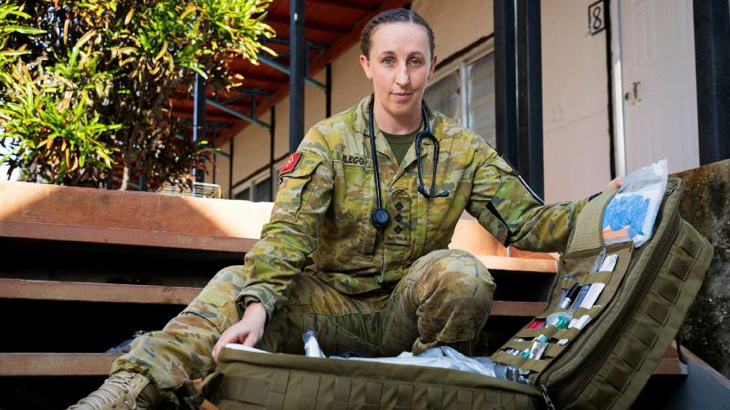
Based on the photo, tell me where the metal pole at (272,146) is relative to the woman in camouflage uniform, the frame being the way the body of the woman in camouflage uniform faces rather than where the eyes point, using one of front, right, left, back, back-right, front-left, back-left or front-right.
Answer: back

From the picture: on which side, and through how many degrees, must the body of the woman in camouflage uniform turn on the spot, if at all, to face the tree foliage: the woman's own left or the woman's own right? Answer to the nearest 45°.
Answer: approximately 135° to the woman's own right

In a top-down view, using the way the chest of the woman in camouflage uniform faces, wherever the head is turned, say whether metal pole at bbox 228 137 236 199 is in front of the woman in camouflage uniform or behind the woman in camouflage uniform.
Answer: behind

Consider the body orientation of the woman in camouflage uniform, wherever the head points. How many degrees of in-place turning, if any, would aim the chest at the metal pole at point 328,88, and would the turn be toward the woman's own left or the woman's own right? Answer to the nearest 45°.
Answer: approximately 180°

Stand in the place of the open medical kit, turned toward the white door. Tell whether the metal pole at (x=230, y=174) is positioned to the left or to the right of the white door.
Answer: left

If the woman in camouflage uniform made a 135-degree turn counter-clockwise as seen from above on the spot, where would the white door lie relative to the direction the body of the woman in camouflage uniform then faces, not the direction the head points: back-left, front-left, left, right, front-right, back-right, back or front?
front

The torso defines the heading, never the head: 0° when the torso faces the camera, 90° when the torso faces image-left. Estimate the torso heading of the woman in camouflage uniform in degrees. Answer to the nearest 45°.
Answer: approximately 0°

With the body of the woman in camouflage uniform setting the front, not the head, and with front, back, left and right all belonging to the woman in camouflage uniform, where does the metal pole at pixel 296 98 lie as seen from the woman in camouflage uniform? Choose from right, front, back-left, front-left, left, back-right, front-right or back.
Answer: back
